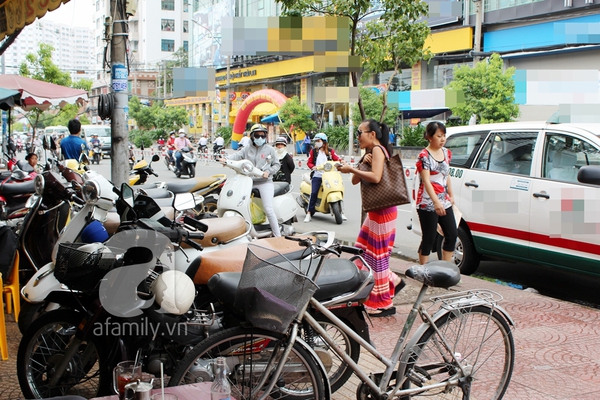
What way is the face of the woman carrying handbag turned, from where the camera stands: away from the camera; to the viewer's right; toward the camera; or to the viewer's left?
to the viewer's left

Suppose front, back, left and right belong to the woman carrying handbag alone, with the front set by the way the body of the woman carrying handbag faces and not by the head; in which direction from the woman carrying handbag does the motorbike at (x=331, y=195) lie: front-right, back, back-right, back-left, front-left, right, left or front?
right

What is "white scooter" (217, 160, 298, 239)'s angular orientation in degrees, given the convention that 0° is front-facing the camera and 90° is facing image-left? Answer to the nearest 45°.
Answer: approximately 45°

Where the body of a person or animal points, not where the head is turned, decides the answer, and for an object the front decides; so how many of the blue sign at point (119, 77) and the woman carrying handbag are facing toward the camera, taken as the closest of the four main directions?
1

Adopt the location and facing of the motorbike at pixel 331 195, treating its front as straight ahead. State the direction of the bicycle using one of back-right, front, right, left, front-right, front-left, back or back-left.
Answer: front-right

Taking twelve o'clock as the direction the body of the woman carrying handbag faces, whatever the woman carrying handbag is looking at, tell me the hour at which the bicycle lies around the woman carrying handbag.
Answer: The bicycle is roughly at 9 o'clock from the woman carrying handbag.

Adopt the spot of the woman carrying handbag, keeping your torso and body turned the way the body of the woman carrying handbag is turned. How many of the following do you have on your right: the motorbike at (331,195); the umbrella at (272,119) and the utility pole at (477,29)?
3

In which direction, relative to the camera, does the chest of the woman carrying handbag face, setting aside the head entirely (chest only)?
to the viewer's left
